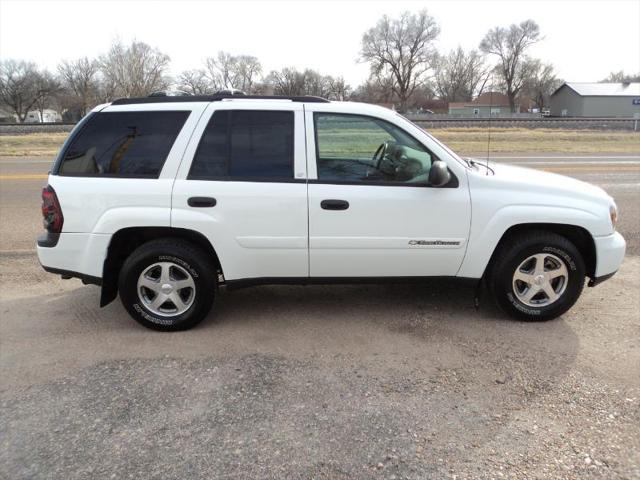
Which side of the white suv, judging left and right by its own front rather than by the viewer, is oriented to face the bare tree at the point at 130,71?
left

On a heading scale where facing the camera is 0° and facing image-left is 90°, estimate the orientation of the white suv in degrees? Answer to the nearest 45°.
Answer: approximately 270°
